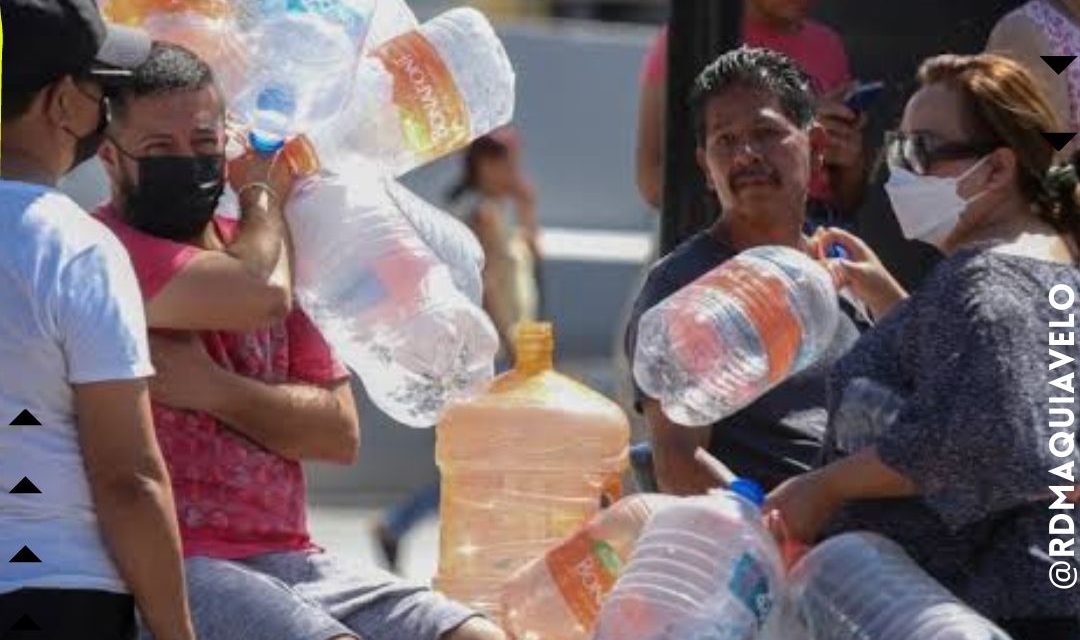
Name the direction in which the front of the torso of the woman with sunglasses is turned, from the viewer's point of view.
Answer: to the viewer's left

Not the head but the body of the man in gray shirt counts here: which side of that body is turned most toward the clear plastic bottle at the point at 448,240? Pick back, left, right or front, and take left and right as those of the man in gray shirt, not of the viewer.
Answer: right

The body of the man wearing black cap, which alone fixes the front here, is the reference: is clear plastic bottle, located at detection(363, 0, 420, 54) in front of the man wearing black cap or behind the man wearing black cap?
in front

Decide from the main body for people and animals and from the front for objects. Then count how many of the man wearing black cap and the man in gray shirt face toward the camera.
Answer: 1

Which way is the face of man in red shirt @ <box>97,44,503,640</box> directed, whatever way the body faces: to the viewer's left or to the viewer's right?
to the viewer's right

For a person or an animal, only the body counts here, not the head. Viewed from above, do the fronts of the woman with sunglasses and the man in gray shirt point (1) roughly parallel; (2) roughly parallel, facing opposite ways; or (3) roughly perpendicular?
roughly perpendicular

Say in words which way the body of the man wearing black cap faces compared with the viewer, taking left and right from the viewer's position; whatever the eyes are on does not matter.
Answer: facing away from the viewer and to the right of the viewer

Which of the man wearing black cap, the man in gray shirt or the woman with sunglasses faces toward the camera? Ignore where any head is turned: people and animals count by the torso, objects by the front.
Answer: the man in gray shirt

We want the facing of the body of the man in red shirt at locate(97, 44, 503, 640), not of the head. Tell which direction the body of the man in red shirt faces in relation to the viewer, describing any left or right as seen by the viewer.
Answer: facing the viewer and to the right of the viewer

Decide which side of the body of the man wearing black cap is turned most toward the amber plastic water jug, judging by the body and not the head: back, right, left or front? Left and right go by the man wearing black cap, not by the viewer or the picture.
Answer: front
